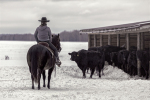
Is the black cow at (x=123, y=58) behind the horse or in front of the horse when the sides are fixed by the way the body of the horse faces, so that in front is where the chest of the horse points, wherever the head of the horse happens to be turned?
in front

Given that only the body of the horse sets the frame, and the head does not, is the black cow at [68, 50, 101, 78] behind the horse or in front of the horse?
in front

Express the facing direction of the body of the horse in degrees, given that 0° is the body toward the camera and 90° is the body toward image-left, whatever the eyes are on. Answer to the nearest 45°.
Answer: approximately 225°

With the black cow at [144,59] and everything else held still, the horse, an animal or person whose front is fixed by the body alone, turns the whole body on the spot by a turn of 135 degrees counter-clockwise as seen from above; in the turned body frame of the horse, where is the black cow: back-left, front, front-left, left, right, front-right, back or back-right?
back-right
